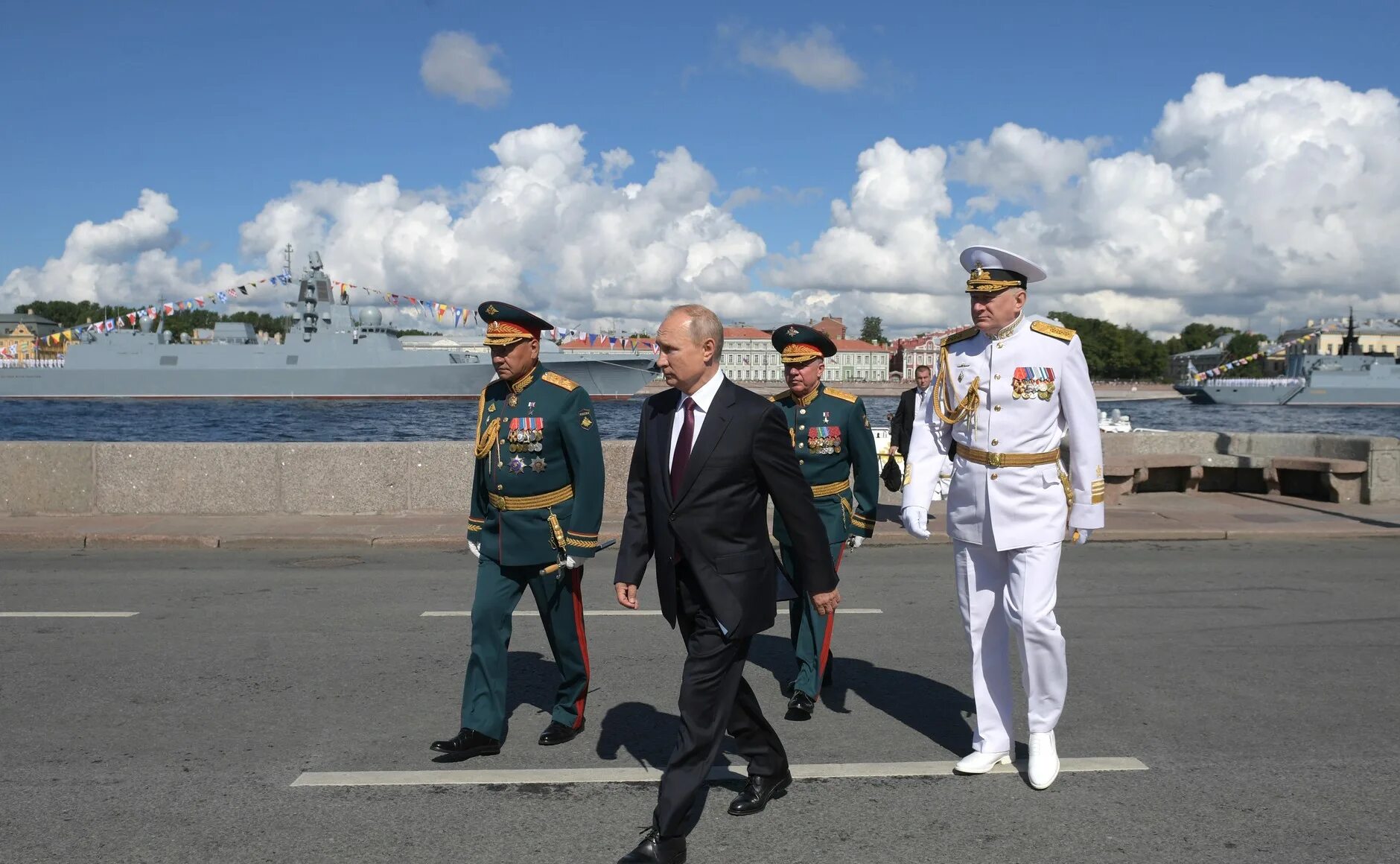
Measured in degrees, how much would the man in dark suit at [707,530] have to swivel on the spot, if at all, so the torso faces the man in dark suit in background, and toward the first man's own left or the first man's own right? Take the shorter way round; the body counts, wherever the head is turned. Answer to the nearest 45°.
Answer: approximately 135° to the first man's own right

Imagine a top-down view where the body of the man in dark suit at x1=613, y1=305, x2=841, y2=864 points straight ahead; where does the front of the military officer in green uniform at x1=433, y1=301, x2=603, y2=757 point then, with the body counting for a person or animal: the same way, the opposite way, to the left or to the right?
the same way

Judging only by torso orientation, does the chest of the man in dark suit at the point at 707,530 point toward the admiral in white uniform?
no

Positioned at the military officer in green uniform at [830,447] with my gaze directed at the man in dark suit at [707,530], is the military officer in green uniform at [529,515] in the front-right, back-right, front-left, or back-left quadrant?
front-right

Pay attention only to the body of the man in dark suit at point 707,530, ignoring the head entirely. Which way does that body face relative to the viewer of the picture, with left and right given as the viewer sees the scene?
facing the viewer and to the left of the viewer

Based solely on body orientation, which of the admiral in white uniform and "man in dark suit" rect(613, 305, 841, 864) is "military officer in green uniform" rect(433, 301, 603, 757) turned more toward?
the man in dark suit

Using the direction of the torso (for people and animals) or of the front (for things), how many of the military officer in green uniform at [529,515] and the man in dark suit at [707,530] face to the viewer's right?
0

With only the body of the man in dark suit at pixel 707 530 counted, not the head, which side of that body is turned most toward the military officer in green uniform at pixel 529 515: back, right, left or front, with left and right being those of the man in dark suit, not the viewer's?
right

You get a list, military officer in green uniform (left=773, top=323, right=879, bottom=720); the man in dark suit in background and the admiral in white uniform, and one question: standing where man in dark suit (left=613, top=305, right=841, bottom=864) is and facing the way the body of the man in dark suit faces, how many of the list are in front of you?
0

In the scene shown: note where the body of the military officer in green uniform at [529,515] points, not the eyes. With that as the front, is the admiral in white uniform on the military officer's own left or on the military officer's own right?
on the military officer's own left

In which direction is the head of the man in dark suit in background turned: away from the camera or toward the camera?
toward the camera

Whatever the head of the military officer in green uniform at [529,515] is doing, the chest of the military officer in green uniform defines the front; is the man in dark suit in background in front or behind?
behind

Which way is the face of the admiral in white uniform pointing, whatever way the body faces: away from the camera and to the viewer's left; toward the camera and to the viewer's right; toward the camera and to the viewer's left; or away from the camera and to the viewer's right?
toward the camera and to the viewer's left

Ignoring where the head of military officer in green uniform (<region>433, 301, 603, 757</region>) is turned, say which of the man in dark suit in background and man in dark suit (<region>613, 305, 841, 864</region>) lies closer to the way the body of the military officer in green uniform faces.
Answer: the man in dark suit

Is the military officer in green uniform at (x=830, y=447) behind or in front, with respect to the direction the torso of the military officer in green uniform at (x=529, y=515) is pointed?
behind

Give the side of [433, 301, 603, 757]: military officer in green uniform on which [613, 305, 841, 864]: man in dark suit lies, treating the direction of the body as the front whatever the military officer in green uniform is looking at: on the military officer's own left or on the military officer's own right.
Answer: on the military officer's own left

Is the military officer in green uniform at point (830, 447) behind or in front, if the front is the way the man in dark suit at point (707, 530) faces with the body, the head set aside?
behind

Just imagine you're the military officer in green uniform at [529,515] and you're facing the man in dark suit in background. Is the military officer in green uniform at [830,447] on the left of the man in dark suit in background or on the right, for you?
right
